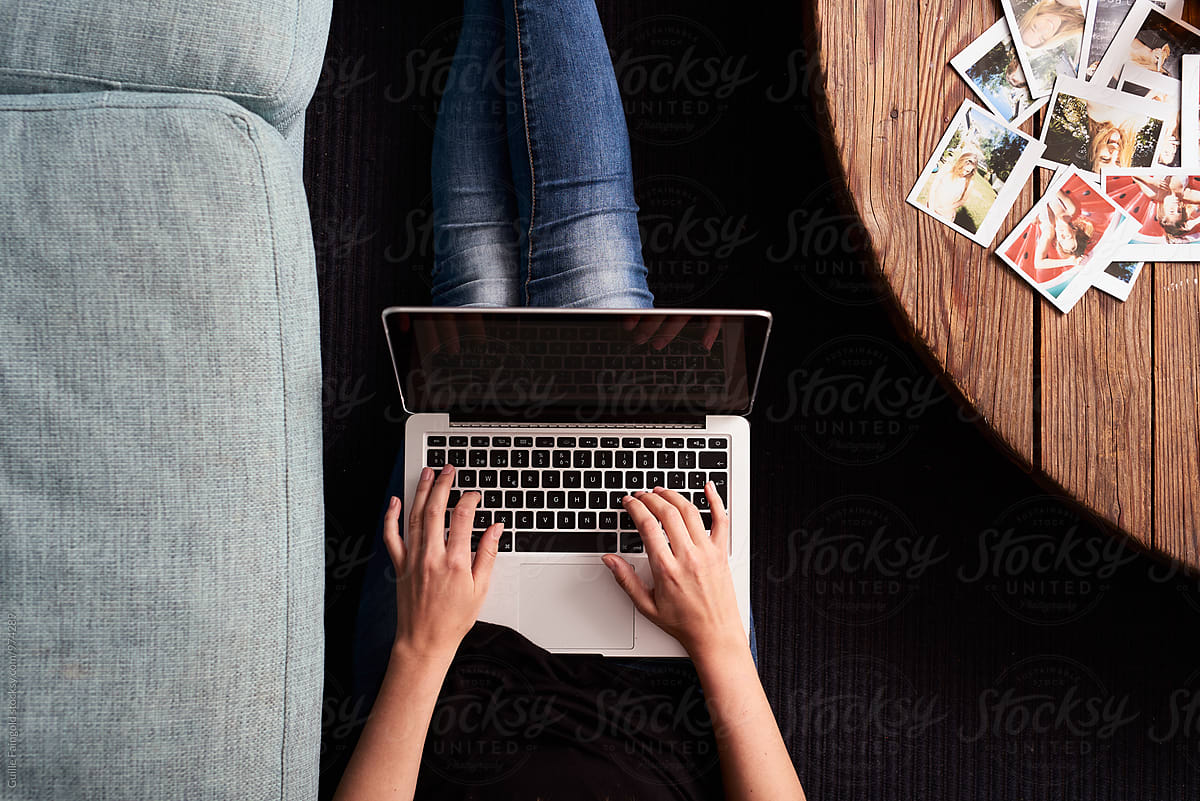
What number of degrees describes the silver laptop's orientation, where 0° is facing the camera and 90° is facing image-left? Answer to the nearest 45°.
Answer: approximately 0°
